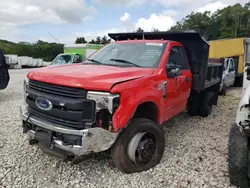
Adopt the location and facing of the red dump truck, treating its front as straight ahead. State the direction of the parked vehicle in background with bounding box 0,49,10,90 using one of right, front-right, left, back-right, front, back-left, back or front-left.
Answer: right

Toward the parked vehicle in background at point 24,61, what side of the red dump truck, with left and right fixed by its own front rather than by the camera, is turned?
right

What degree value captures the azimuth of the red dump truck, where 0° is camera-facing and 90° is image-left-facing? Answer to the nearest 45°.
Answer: approximately 45°

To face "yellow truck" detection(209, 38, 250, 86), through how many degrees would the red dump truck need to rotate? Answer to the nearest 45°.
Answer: approximately 180°

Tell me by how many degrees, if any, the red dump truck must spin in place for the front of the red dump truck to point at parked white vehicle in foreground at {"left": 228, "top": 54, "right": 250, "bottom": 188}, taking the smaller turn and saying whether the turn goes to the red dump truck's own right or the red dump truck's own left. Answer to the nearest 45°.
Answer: approximately 135° to the red dump truck's own left

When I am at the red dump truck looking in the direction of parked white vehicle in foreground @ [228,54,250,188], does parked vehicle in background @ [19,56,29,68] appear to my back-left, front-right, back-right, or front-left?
back-left

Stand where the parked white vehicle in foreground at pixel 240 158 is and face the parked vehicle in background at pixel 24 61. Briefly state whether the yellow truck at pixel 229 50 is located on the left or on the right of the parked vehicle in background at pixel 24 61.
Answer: right
